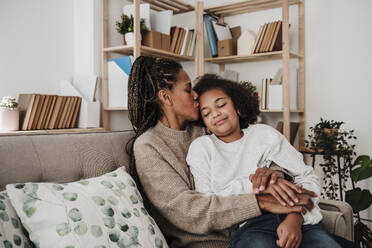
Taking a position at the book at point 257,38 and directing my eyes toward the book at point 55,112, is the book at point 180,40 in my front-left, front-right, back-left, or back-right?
front-right

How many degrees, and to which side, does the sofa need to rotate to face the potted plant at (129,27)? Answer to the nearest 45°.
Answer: approximately 180°

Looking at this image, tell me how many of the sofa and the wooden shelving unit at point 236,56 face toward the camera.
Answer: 2

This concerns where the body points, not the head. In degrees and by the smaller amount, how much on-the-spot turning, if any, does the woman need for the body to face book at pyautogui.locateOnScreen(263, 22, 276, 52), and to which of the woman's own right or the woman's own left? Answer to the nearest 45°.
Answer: approximately 90° to the woman's own left

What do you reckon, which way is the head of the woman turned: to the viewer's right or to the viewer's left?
to the viewer's right

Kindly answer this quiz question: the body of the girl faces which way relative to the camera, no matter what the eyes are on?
toward the camera

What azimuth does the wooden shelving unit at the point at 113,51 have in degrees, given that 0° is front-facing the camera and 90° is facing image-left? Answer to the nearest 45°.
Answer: approximately 315°

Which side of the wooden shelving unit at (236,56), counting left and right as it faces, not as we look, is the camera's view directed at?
front

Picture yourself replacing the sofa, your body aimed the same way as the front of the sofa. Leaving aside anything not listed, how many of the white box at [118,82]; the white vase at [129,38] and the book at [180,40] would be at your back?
3

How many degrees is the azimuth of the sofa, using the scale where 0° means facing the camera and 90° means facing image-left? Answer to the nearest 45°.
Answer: approximately 0°

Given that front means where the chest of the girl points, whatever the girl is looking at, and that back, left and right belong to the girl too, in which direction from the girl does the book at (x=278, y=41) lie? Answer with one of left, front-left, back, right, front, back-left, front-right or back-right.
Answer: back

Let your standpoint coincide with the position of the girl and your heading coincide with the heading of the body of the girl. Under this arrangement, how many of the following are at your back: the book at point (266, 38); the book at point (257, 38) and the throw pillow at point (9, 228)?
2

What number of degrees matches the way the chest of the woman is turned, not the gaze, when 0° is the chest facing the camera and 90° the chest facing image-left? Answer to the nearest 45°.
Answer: approximately 270°
